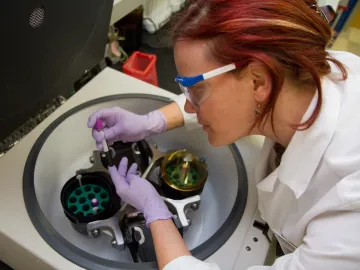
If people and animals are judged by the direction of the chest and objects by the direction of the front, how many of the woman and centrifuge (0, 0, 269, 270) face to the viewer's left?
1

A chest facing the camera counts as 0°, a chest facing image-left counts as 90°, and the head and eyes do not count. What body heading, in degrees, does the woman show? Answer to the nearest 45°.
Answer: approximately 90°

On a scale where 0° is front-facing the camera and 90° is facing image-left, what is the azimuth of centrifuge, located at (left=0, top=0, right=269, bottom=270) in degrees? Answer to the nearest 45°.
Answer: approximately 315°

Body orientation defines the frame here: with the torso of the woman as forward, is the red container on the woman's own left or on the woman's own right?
on the woman's own right

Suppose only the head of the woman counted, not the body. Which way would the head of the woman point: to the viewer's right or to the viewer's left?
to the viewer's left
